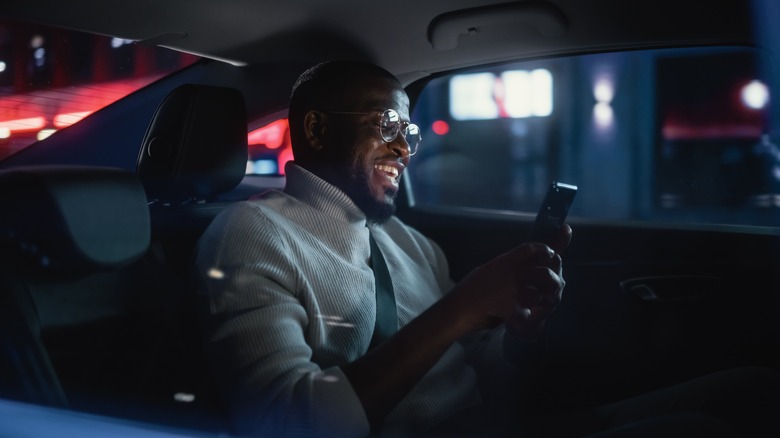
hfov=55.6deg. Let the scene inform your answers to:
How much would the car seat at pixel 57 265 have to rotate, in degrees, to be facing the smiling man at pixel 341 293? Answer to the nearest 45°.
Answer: approximately 45° to its left

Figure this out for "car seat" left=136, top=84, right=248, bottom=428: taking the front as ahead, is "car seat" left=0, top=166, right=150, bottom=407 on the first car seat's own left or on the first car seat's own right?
on the first car seat's own right

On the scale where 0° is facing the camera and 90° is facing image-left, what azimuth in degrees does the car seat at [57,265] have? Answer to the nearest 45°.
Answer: approximately 315°

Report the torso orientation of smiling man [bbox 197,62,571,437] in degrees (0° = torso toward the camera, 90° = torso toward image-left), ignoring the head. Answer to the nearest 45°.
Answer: approximately 315°
